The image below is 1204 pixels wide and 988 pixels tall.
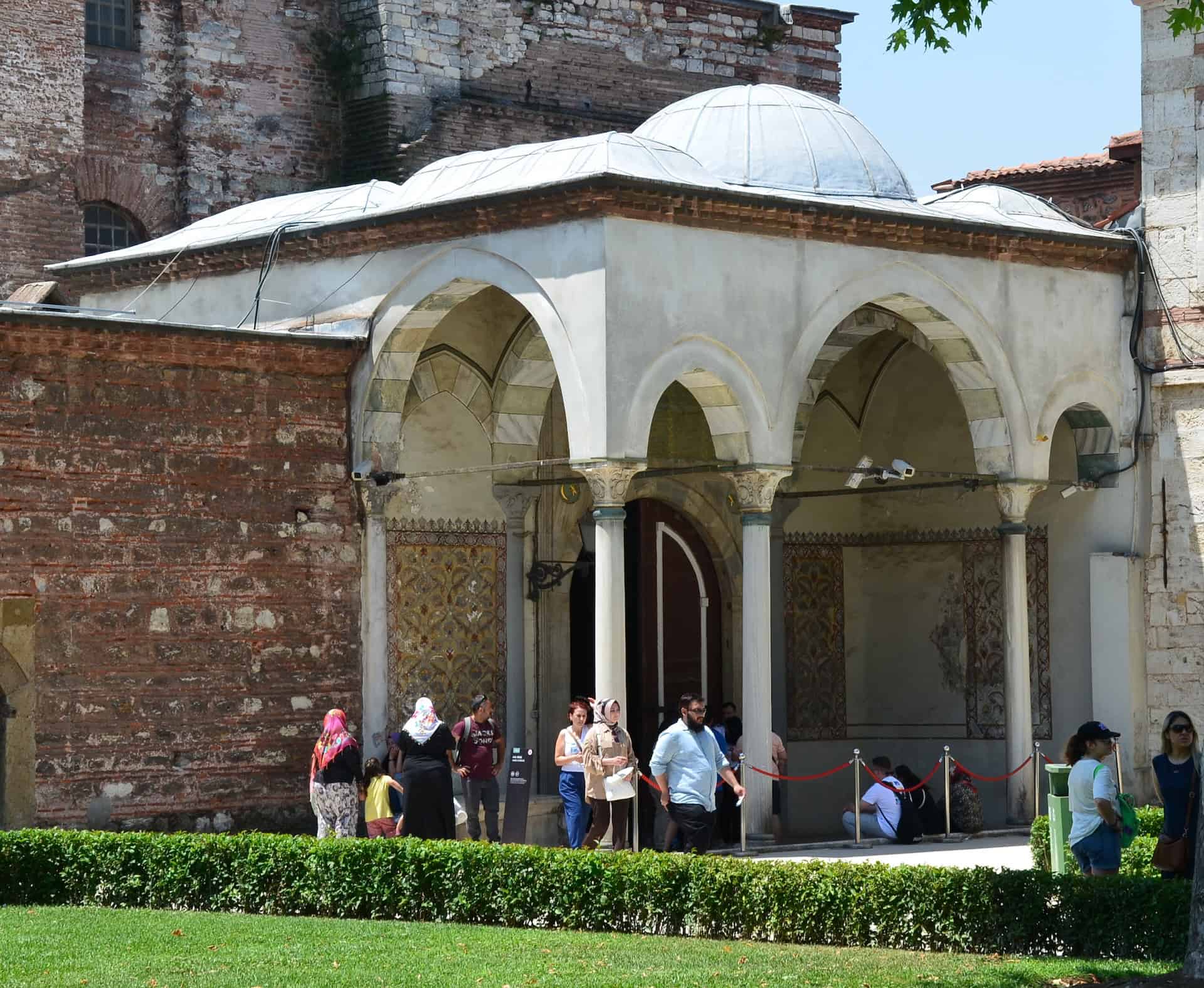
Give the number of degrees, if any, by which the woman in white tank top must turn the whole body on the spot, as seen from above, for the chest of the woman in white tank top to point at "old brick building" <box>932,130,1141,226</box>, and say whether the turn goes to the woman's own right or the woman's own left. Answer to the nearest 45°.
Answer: approximately 90° to the woman's own left

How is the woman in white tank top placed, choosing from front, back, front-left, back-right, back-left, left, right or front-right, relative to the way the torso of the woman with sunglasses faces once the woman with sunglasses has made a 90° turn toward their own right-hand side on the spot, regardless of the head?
front-right

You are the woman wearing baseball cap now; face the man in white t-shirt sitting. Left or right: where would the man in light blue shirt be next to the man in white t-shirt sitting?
left

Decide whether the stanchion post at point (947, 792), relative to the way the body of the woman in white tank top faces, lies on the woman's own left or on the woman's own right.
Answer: on the woman's own left

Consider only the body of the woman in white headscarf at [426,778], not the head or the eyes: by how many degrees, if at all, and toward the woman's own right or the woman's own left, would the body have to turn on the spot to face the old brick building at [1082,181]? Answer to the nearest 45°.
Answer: approximately 45° to the woman's own right

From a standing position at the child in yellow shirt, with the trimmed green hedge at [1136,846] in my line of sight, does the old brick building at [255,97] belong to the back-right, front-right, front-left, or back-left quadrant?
back-left

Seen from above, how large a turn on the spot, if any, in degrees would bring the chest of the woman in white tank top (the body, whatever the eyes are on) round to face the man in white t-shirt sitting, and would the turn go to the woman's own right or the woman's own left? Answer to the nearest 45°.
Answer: approximately 90° to the woman's own left

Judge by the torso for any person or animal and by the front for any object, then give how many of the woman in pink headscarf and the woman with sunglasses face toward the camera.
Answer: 1

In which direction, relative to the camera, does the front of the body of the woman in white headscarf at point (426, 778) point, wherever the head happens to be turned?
away from the camera

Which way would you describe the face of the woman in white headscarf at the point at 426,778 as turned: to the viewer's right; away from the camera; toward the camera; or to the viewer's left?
away from the camera

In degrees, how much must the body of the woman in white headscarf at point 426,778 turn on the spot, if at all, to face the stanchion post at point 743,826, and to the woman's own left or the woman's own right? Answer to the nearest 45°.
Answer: approximately 90° to the woman's own right

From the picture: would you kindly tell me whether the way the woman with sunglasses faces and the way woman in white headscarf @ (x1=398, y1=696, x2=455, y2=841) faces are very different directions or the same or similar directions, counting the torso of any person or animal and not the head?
very different directions

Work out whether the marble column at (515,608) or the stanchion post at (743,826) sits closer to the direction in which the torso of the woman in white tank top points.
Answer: the stanchion post
